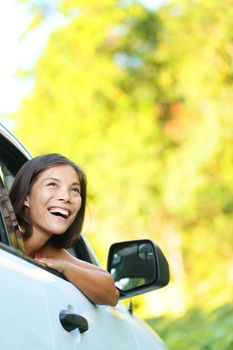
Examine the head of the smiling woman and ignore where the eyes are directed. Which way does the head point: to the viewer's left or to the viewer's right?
to the viewer's right

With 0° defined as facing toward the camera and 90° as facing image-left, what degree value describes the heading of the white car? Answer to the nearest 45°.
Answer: approximately 225°

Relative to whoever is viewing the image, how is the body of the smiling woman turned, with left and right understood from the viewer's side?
facing the viewer and to the right of the viewer
